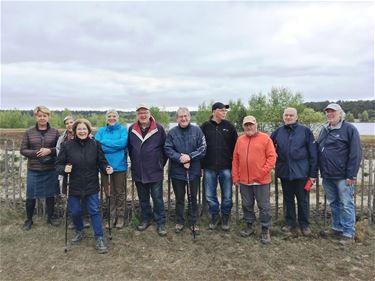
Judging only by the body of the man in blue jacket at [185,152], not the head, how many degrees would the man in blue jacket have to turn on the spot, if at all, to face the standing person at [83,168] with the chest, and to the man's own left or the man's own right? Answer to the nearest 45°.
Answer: approximately 90° to the man's own right

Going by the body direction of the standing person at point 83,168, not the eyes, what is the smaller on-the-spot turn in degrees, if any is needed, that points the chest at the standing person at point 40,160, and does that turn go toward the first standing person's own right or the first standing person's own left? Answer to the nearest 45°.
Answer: approximately 135° to the first standing person's own right

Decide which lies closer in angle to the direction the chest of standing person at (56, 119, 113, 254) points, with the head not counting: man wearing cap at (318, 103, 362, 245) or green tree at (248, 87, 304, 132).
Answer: the man wearing cap
